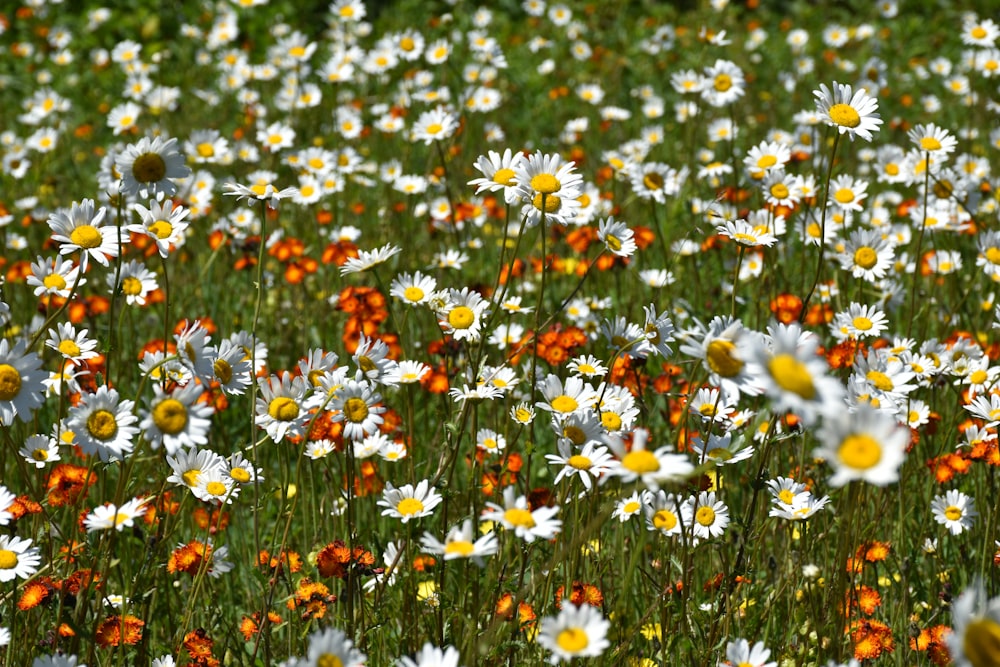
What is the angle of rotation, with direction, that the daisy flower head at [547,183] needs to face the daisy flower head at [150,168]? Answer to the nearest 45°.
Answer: approximately 90° to its right

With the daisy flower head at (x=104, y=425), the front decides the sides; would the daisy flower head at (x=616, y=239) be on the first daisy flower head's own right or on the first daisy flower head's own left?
on the first daisy flower head's own left
